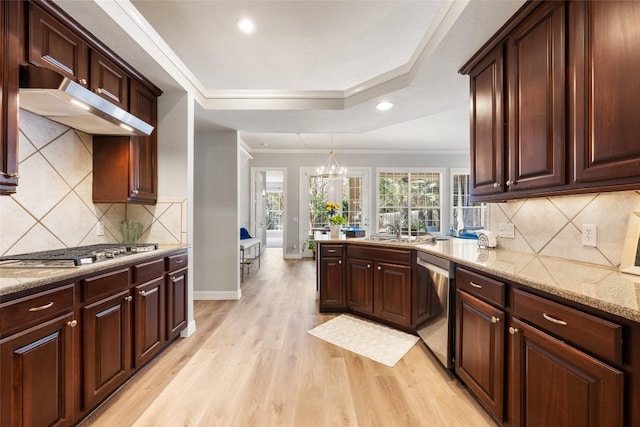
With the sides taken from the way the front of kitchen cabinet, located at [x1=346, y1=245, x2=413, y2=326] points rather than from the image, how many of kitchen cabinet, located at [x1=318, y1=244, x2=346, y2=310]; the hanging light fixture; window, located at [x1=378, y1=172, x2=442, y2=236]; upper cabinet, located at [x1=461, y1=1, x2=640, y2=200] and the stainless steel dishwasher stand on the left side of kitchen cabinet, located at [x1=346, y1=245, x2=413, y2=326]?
2

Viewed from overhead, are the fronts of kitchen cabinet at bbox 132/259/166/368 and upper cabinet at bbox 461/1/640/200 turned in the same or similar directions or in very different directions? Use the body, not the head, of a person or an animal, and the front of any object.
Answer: very different directions

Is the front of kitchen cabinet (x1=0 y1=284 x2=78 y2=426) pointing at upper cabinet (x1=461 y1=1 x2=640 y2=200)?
yes

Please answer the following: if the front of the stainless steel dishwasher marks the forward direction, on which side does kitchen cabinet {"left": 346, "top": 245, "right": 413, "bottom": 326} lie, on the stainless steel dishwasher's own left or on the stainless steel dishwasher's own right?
on the stainless steel dishwasher's own right

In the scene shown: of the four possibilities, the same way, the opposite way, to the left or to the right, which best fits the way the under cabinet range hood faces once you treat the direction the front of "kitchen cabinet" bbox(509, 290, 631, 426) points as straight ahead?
the opposite way

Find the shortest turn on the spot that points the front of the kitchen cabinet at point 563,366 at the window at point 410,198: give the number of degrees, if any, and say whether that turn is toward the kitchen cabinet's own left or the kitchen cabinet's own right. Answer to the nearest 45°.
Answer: approximately 90° to the kitchen cabinet's own right

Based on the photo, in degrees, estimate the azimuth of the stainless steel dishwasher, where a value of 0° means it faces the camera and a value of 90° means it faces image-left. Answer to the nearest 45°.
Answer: approximately 45°
